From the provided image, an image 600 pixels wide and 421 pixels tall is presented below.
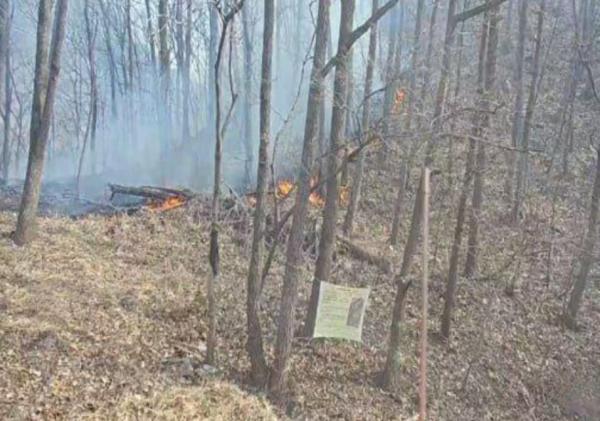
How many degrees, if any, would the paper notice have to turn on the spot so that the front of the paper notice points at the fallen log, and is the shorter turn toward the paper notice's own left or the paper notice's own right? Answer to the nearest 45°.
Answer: approximately 135° to the paper notice's own right

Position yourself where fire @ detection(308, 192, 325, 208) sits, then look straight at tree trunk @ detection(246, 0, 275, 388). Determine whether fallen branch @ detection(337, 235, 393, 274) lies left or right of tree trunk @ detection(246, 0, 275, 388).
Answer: left

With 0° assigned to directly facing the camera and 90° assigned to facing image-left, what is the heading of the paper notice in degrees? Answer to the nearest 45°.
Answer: approximately 0°

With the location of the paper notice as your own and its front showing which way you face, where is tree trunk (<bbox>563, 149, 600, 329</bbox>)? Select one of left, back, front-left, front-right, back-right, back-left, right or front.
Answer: back-left

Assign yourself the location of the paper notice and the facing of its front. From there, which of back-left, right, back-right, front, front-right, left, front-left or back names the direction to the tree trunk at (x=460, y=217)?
back-left

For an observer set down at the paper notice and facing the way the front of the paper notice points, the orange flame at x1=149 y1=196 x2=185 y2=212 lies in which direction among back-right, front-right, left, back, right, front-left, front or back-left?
back-right

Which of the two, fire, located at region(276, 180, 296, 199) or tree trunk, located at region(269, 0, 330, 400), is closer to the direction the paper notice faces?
the tree trunk

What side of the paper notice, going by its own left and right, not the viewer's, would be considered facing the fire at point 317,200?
back

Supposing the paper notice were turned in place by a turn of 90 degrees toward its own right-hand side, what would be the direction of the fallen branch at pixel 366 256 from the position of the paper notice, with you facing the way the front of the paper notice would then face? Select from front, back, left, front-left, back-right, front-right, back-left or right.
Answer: right

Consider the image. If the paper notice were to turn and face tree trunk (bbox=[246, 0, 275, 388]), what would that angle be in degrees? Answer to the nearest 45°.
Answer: approximately 45° to its right

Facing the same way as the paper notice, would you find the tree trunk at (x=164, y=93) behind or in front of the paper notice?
behind
